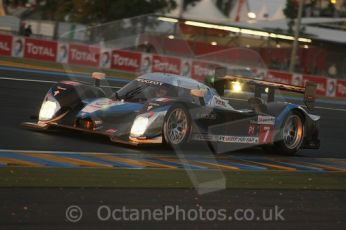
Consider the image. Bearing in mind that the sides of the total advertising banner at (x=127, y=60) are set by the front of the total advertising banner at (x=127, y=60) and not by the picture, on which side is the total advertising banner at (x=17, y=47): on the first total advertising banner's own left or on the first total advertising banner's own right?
on the first total advertising banner's own right

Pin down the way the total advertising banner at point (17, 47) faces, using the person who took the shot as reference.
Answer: facing the viewer

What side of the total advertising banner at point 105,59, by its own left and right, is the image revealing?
front

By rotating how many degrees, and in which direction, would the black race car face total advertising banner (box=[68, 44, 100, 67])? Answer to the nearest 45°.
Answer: approximately 135° to its right

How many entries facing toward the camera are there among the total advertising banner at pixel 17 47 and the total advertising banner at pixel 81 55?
2

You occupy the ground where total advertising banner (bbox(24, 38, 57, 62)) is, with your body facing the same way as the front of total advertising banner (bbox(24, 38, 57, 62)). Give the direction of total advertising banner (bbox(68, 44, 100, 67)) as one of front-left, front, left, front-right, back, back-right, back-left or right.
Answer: left

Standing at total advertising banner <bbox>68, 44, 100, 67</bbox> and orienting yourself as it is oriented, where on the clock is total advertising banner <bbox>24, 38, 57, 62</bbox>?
total advertising banner <bbox>24, 38, 57, 62</bbox> is roughly at 3 o'clock from total advertising banner <bbox>68, 44, 100, 67</bbox>.

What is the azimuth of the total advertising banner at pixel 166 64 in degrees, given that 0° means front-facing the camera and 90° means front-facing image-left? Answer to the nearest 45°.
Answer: approximately 0°

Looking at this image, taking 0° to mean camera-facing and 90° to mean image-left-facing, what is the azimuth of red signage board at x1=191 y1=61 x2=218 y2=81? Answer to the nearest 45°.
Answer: approximately 0°

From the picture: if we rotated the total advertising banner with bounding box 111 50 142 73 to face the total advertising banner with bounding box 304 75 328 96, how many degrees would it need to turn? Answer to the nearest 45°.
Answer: approximately 90° to its left

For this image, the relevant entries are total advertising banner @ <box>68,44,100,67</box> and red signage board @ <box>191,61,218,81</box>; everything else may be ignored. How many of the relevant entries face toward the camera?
2

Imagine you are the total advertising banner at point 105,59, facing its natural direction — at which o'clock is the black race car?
The black race car is roughly at 12 o'clock from the total advertising banner.

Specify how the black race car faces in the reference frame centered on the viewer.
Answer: facing the viewer and to the left of the viewer

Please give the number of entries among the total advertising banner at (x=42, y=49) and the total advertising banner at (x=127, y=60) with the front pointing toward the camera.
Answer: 2

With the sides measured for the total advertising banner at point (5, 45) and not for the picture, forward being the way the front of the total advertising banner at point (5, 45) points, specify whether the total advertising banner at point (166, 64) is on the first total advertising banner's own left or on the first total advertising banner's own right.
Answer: on the first total advertising banner's own left

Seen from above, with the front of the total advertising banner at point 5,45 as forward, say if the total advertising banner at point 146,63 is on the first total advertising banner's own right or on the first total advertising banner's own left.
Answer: on the first total advertising banner's own left
